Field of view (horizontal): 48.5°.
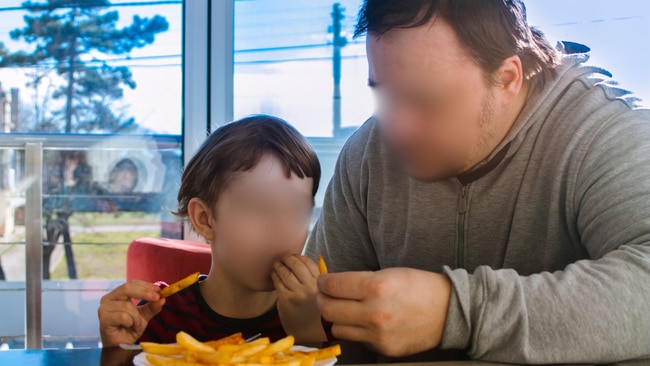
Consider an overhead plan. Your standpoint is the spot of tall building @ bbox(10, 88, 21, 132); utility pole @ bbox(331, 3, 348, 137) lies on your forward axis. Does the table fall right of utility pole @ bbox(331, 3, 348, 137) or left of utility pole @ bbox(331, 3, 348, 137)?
right

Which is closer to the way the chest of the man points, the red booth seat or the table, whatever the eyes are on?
the table

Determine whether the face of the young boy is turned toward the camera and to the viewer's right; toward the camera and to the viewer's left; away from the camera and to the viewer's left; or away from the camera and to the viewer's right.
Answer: toward the camera and to the viewer's right

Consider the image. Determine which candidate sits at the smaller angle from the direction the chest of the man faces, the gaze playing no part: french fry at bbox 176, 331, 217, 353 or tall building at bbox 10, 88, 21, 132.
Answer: the french fry

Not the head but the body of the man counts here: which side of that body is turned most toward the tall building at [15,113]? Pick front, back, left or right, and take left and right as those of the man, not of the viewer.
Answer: right

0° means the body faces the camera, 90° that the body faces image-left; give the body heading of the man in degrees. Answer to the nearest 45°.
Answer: approximately 45°

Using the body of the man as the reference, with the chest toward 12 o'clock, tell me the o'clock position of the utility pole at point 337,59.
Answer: The utility pole is roughly at 4 o'clock from the man.

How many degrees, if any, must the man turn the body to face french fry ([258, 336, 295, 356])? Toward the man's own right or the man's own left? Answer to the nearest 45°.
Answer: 0° — they already face it

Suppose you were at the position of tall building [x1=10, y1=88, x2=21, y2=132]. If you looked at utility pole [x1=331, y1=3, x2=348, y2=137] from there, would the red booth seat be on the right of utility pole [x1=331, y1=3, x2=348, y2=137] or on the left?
right

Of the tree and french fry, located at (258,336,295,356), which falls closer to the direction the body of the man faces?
the french fry

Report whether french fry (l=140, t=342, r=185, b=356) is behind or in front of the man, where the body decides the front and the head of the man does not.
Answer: in front

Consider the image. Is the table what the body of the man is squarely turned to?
yes
